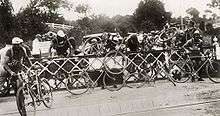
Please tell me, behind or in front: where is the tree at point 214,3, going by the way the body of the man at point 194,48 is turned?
behind

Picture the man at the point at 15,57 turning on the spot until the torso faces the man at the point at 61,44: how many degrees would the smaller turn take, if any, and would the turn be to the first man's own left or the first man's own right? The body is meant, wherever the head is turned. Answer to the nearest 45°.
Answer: approximately 135° to the first man's own left

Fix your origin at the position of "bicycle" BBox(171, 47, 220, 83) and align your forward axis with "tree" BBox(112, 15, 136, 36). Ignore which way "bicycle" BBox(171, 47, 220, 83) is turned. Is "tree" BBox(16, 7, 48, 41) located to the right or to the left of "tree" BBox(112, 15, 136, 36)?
left

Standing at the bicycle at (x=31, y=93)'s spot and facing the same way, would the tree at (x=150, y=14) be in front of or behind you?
behind

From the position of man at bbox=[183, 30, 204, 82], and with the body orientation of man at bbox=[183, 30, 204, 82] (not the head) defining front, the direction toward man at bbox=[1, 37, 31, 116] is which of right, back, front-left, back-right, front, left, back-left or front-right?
front-right
